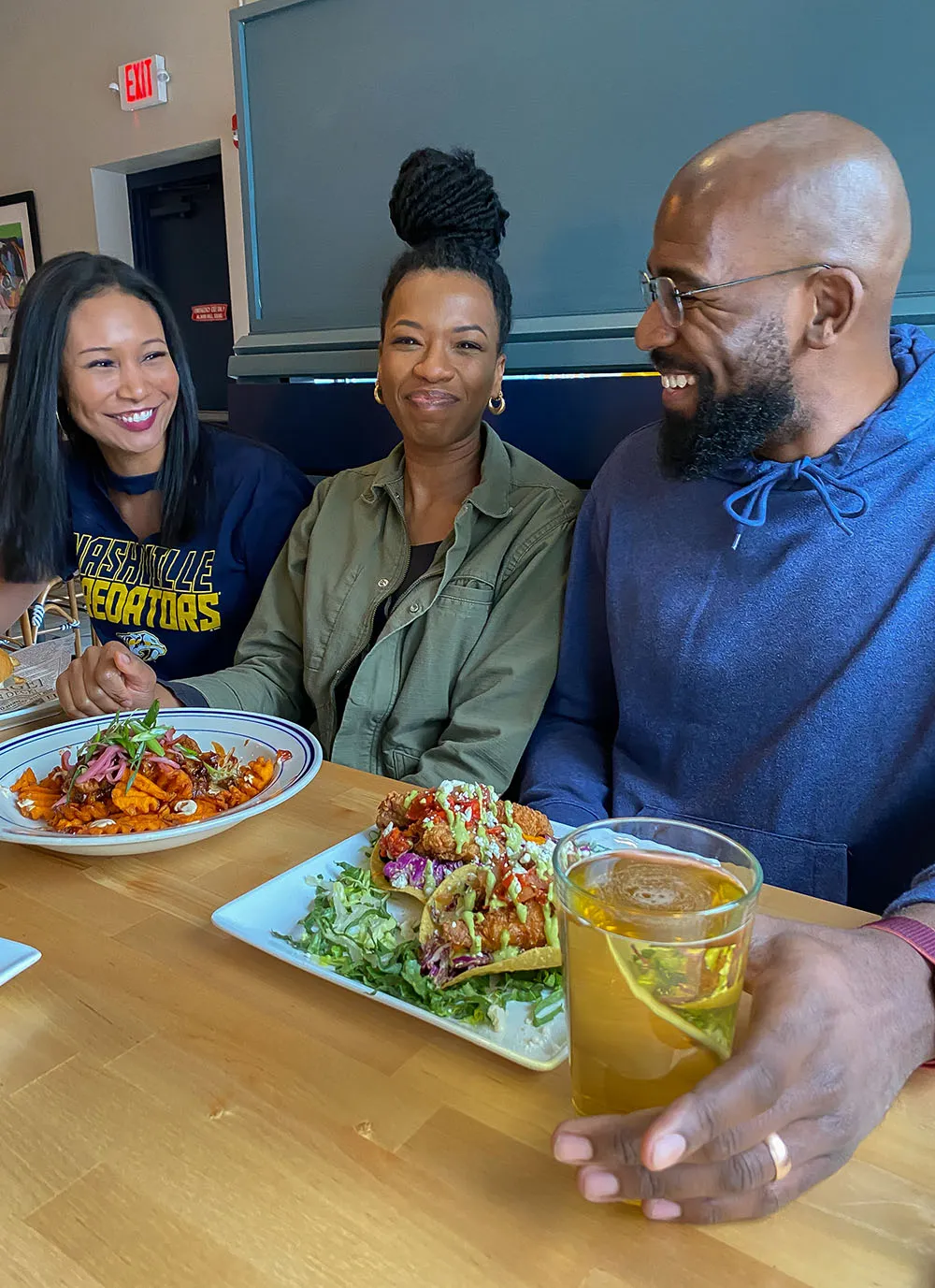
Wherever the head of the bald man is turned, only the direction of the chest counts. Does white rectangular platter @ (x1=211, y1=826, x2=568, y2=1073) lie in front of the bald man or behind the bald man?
in front

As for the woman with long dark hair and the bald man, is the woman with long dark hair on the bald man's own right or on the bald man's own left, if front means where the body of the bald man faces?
on the bald man's own right

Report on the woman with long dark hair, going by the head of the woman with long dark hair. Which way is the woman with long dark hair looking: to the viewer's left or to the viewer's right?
to the viewer's right

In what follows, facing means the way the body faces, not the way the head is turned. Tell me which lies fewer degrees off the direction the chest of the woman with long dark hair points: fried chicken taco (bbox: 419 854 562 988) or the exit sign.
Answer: the fried chicken taco

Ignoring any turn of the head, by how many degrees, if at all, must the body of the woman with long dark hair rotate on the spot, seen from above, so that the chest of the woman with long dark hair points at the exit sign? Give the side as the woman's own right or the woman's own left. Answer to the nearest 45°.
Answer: approximately 180°

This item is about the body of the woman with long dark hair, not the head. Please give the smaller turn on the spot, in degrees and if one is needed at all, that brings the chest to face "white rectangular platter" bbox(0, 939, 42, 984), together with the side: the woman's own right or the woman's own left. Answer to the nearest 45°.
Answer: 0° — they already face it

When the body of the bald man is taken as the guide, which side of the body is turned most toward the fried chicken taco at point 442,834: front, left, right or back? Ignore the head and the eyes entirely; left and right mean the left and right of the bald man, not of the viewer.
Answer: front

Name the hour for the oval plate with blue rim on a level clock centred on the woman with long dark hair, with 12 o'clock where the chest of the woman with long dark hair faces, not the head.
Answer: The oval plate with blue rim is roughly at 12 o'clock from the woman with long dark hair.

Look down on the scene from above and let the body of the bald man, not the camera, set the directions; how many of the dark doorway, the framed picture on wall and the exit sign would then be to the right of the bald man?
3

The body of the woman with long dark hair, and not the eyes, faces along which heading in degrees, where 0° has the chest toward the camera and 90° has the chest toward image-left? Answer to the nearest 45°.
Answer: approximately 0°

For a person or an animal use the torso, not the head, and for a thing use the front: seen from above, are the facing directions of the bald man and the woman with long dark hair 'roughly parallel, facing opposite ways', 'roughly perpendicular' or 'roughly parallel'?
roughly perpendicular

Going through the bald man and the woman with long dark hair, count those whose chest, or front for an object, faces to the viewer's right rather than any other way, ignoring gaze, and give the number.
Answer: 0

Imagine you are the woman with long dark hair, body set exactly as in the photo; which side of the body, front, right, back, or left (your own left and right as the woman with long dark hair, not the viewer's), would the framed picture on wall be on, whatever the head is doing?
back

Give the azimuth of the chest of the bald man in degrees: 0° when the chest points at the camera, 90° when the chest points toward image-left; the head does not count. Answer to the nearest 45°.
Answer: approximately 45°

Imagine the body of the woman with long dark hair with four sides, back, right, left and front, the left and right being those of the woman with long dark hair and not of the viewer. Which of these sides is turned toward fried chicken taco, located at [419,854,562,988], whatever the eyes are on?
front

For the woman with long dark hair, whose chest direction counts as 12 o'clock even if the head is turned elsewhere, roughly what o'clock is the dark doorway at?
The dark doorway is roughly at 6 o'clock from the woman with long dark hair.

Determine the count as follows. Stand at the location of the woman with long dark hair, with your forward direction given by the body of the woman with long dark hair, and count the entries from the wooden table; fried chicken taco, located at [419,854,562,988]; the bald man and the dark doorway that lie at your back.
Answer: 1

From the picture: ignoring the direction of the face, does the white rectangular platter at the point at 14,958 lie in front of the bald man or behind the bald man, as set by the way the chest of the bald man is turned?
in front
